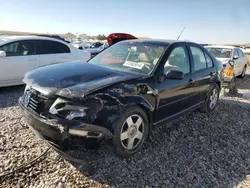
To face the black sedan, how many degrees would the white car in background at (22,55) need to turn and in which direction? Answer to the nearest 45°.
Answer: approximately 90° to its left

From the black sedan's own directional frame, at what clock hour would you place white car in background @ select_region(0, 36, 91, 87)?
The white car in background is roughly at 3 o'clock from the black sedan.

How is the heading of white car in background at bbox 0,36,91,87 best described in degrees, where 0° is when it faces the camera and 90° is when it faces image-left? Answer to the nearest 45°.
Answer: approximately 90°

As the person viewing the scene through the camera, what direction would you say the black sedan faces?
facing the viewer and to the left of the viewer
